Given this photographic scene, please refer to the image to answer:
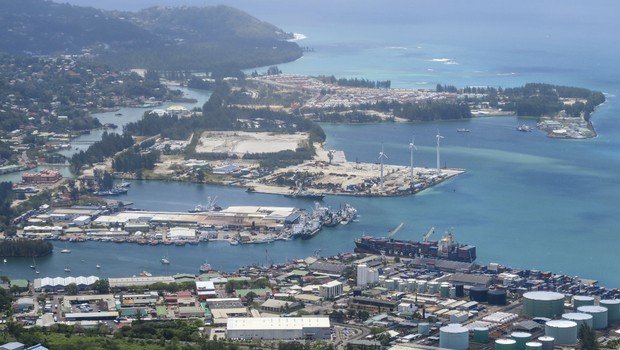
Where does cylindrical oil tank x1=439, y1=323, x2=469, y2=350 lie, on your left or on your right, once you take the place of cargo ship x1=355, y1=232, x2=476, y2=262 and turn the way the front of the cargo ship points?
on your left

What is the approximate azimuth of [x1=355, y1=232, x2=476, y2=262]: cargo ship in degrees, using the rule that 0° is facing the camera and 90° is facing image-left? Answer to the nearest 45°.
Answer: approximately 90°

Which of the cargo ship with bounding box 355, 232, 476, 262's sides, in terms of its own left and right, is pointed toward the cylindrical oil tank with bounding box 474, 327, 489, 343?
left

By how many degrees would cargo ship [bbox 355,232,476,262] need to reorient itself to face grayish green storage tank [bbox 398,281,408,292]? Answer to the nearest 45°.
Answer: approximately 90° to its left

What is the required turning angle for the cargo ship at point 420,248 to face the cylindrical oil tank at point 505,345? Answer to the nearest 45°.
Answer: approximately 90° to its left

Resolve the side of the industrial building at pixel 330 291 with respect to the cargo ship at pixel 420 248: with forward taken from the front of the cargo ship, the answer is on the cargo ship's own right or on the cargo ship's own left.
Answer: on the cargo ship's own left
